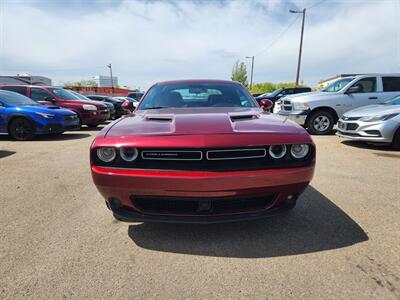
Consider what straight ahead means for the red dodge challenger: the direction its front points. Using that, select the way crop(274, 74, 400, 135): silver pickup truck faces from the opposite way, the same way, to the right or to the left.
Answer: to the right

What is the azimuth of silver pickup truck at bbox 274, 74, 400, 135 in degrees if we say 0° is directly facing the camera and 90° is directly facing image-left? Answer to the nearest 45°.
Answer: approximately 45°

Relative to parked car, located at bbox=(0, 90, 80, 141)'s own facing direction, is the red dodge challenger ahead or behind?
ahead

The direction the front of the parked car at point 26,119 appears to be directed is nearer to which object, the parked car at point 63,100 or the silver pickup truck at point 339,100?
the silver pickup truck

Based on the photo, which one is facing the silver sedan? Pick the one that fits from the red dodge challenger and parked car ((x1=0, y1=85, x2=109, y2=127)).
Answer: the parked car

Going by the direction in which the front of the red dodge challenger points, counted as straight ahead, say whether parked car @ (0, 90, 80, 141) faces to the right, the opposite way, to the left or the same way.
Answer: to the left

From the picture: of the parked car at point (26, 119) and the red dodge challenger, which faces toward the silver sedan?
the parked car

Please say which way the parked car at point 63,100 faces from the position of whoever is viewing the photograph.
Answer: facing the viewer and to the right of the viewer

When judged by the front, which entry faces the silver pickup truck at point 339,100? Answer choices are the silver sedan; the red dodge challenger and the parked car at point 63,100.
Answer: the parked car

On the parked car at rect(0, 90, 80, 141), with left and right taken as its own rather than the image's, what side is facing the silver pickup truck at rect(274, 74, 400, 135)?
front

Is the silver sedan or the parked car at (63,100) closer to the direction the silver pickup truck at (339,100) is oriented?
the parked car

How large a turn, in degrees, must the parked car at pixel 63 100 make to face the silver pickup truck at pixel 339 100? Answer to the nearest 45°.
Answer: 0° — it already faces it
